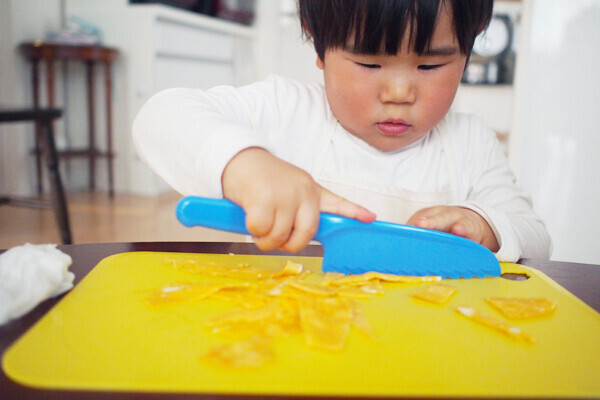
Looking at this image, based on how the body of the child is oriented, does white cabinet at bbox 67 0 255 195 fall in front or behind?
behind

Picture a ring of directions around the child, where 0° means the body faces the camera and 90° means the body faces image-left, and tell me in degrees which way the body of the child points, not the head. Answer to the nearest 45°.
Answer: approximately 0°

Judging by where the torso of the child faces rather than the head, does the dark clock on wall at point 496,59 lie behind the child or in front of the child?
behind
